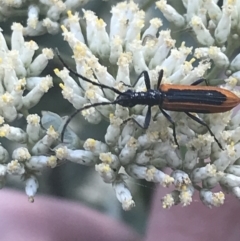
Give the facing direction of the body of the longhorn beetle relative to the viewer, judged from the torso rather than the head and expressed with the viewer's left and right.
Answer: facing to the left of the viewer
